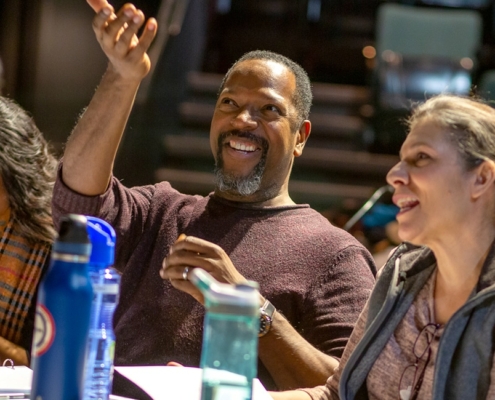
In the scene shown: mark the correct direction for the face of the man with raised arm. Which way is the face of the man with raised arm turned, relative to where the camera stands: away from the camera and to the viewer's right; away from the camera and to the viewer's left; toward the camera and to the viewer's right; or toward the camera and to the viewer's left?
toward the camera and to the viewer's left

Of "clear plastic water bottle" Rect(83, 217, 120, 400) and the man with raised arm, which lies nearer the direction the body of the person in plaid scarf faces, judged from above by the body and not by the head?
the clear plastic water bottle

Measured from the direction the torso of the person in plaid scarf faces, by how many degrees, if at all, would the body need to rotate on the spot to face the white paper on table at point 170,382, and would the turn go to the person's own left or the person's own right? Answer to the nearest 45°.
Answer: approximately 45° to the person's own left

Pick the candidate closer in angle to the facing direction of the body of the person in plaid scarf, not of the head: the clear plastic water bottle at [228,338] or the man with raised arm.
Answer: the clear plastic water bottle

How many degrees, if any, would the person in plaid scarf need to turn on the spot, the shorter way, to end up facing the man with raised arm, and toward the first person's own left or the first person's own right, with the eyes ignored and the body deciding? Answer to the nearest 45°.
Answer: approximately 90° to the first person's own left

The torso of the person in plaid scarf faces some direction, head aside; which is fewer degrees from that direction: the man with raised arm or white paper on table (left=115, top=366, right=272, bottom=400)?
the white paper on table
